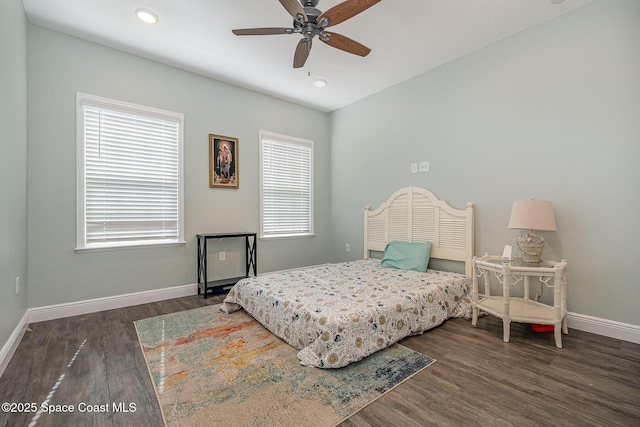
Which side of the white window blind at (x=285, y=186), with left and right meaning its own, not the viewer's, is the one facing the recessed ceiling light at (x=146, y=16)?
right

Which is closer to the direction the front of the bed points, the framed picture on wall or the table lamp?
the framed picture on wall

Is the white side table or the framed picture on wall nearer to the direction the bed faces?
the framed picture on wall

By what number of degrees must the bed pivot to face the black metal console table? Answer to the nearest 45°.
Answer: approximately 45° to its right

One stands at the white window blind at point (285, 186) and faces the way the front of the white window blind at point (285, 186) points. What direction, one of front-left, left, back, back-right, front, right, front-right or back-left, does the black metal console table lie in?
right

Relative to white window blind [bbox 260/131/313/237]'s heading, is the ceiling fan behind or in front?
in front

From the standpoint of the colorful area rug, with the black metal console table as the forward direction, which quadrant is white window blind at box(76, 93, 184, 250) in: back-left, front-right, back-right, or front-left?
front-left

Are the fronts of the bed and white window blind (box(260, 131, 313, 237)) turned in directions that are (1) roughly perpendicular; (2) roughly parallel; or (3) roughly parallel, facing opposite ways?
roughly perpendicular

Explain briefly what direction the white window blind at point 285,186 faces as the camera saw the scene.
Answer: facing the viewer and to the right of the viewer

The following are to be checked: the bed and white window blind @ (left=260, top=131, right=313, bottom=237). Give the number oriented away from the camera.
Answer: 0

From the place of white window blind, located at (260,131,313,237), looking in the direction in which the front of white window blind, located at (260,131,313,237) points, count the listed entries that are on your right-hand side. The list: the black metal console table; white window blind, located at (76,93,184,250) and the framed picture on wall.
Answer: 3

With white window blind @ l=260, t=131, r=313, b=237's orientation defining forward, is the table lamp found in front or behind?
in front

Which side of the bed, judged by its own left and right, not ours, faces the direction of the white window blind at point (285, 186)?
right
